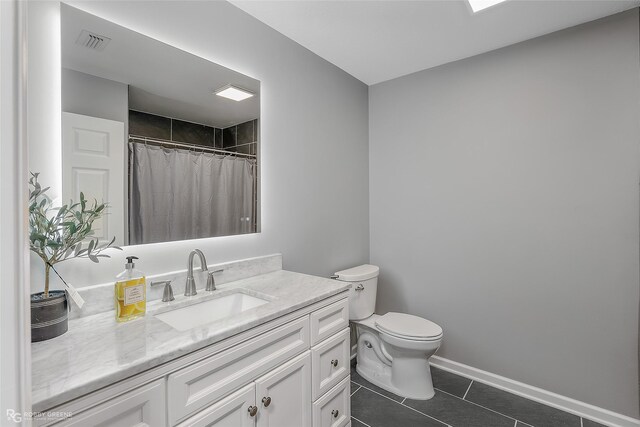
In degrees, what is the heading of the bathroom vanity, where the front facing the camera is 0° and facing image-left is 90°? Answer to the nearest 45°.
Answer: approximately 315°

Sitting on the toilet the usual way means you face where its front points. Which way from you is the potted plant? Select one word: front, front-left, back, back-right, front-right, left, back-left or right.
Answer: right

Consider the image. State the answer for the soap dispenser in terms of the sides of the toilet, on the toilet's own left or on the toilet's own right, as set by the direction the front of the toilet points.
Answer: on the toilet's own right

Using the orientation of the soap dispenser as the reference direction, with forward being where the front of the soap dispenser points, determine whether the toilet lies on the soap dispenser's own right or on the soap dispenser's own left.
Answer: on the soap dispenser's own left

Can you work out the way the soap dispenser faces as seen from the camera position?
facing the viewer and to the right of the viewer
